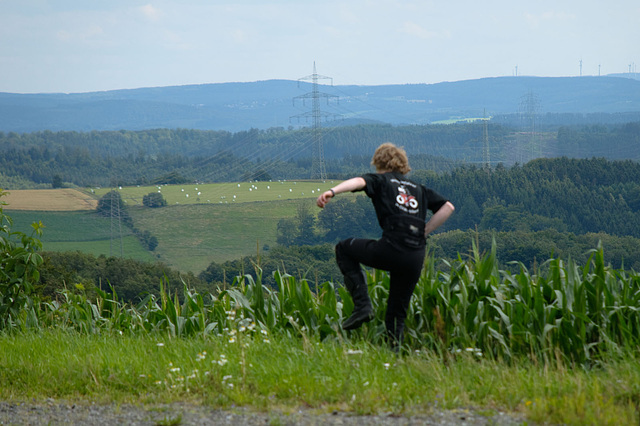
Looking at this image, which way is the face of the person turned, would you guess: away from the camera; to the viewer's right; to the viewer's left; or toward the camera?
away from the camera

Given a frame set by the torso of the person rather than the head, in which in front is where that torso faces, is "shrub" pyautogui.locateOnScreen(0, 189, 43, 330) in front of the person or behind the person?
in front

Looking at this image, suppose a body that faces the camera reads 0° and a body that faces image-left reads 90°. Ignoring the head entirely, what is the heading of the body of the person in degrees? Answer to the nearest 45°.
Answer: approximately 135°
